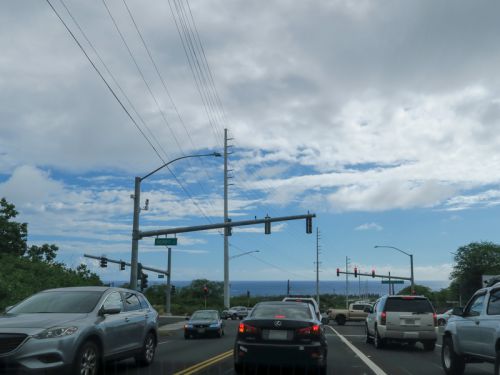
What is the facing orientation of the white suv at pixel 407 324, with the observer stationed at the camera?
facing away from the viewer

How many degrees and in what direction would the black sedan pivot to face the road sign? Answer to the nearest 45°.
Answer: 0° — it already faces it

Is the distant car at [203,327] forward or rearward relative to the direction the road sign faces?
forward

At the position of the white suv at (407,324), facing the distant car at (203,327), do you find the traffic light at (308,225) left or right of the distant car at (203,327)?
right

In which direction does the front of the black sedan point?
away from the camera

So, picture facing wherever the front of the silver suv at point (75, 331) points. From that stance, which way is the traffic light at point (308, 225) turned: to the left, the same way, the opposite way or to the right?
the opposite way

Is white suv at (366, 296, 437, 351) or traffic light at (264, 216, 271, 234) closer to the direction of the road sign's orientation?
the white suv

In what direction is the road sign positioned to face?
toward the camera

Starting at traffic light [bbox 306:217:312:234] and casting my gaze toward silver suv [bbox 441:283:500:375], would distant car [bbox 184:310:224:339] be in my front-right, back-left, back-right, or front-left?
front-right

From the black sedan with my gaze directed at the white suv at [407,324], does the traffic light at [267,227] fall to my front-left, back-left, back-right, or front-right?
front-left

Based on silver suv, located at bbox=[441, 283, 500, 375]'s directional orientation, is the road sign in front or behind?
in front

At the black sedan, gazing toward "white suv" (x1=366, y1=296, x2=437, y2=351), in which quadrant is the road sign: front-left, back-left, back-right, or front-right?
front-left

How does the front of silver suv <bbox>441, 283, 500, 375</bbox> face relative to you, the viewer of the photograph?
facing away from the viewer and to the left of the viewer

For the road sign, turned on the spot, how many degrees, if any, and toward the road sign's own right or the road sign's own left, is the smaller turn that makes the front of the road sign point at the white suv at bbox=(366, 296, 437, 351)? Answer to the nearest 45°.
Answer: approximately 45° to the road sign's own left

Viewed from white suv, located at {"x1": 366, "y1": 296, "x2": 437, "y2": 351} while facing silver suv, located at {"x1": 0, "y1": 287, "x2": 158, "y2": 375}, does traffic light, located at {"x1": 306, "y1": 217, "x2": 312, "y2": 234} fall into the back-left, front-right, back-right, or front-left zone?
back-right

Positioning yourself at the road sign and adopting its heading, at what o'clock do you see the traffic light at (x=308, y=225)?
The traffic light is roughly at 9 o'clock from the road sign.
